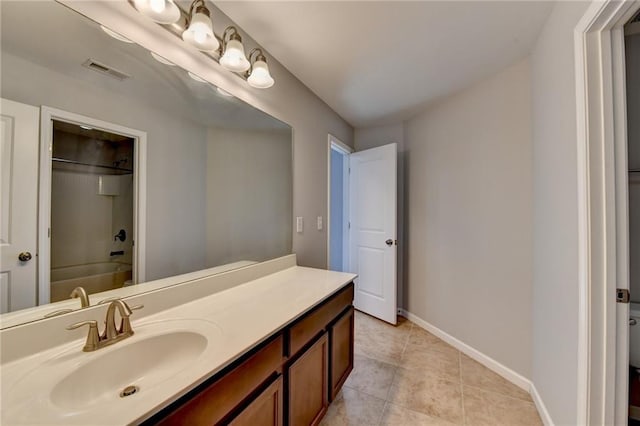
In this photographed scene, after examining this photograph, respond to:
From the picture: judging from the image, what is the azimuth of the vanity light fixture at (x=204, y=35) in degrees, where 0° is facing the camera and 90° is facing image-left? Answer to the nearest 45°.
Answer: approximately 315°

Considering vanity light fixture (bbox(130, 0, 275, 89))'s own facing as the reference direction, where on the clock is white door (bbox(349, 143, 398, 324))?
The white door is roughly at 10 o'clock from the vanity light fixture.

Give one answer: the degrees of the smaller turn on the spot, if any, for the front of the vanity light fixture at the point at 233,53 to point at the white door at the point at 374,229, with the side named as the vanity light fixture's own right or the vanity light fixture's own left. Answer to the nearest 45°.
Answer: approximately 90° to the vanity light fixture's own left

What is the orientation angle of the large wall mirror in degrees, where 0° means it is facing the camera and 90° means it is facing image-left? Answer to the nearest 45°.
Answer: approximately 315°
